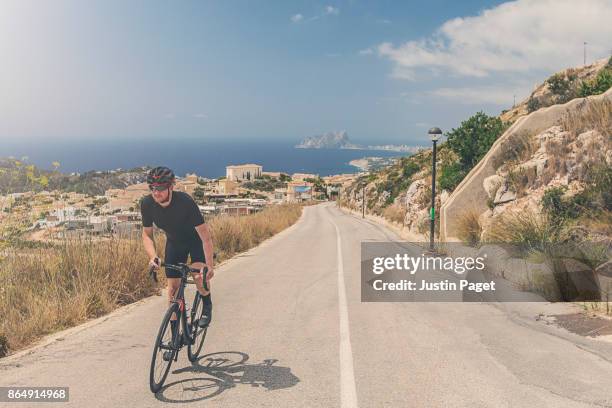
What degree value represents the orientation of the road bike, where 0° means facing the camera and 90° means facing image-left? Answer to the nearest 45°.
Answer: approximately 45°

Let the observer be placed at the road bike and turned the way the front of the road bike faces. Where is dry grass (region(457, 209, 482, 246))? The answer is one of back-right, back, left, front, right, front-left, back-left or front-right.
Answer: back

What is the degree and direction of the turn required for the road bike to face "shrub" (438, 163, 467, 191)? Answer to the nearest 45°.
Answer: approximately 180°

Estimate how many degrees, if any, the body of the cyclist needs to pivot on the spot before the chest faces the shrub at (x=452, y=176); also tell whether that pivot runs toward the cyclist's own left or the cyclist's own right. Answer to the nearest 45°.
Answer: approximately 180°

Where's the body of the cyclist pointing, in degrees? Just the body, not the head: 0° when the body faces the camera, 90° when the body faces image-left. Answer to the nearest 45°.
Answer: approximately 45°

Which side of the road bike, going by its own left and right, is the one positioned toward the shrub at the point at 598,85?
back
